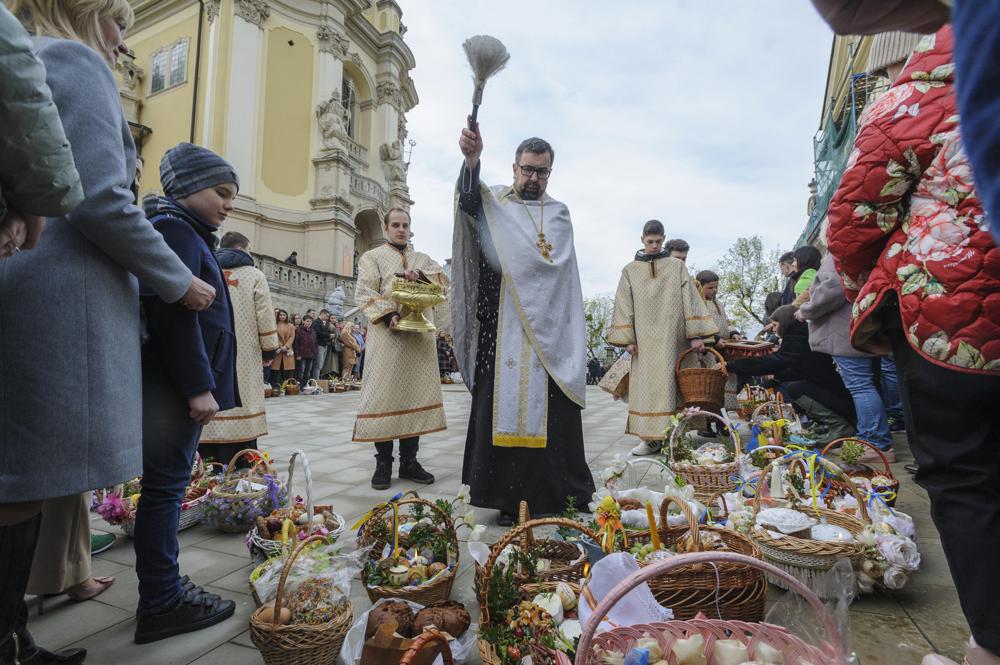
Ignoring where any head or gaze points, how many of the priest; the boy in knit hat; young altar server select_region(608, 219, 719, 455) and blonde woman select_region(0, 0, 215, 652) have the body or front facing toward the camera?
2

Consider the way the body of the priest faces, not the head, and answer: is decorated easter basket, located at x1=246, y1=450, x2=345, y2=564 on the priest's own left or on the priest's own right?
on the priest's own right

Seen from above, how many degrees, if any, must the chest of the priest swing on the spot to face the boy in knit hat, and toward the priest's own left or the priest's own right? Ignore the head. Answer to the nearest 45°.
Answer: approximately 45° to the priest's own right

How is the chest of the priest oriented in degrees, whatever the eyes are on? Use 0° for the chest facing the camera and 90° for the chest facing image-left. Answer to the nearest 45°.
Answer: approximately 0°

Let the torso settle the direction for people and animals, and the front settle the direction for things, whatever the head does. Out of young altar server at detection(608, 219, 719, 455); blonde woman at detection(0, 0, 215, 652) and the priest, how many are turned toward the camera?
2

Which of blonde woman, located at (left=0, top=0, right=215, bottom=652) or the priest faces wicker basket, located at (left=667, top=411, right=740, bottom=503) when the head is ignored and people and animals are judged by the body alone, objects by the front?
the blonde woman

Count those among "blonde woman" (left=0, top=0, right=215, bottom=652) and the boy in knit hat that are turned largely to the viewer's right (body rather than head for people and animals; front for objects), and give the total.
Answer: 2

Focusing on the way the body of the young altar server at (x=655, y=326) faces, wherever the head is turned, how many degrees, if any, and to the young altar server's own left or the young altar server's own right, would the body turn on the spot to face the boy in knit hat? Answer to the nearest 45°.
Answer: approximately 45° to the young altar server's own right

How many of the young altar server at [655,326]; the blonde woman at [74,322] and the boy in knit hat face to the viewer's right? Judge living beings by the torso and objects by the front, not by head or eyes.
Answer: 2

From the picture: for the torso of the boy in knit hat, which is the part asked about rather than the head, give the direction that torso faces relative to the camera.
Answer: to the viewer's right

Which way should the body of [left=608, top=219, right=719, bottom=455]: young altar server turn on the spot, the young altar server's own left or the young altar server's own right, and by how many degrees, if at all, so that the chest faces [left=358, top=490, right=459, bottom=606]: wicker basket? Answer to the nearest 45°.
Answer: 0° — they already face it

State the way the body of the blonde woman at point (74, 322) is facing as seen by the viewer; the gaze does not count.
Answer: to the viewer's right
